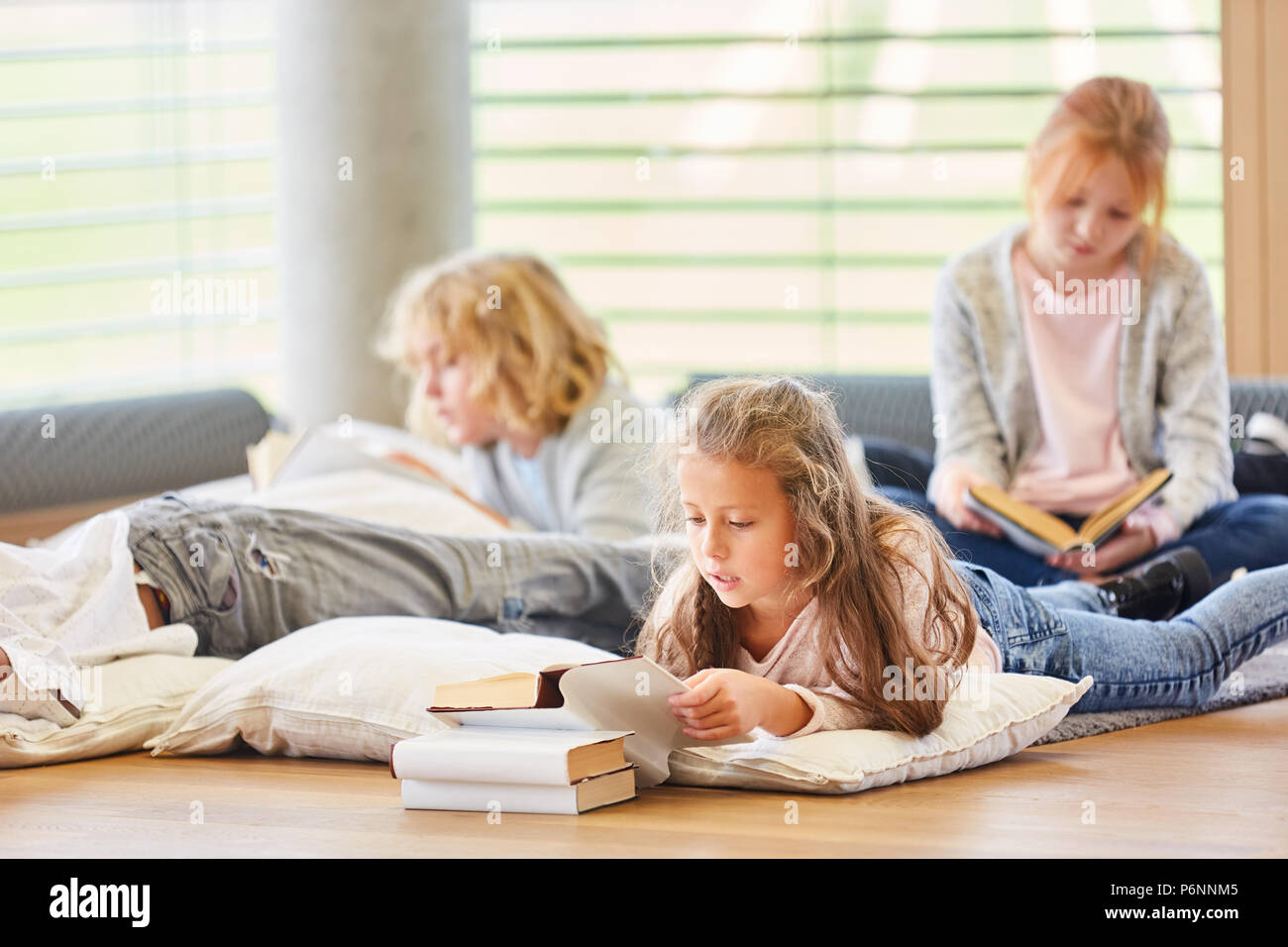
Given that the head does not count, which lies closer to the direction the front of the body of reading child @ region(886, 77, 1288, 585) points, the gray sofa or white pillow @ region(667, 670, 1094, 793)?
the white pillow

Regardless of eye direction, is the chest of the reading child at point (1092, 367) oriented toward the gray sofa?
no

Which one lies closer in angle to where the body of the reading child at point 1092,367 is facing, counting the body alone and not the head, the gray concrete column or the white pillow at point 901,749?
the white pillow

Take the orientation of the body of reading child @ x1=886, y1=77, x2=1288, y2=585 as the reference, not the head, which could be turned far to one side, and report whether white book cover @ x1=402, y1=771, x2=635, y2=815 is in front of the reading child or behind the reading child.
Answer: in front

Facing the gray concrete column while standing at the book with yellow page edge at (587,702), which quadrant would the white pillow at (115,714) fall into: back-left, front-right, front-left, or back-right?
front-left

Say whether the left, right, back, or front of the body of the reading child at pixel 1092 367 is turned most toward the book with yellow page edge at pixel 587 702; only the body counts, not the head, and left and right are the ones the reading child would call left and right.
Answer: front

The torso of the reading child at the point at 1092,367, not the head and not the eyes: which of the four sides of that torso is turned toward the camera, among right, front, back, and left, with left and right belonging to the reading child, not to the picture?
front

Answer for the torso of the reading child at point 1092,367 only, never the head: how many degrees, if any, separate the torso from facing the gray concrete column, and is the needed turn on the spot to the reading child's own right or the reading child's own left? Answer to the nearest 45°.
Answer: approximately 135° to the reading child's own right

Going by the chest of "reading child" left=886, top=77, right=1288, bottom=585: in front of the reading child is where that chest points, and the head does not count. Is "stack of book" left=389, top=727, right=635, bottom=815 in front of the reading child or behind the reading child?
in front

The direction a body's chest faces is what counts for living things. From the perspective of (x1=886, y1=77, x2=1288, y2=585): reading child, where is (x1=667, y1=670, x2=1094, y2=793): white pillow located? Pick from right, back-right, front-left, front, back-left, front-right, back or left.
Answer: front

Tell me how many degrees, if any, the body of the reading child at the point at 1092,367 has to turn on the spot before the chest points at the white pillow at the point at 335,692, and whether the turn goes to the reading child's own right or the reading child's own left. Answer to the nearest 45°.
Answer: approximately 45° to the reading child's own right

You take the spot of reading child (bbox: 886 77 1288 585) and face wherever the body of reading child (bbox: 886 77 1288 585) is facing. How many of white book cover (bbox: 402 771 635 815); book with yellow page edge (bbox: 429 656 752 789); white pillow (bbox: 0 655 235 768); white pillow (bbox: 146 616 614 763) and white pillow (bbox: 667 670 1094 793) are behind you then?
0

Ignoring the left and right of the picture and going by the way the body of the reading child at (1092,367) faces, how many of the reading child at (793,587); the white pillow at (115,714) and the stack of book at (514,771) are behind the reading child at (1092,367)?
0

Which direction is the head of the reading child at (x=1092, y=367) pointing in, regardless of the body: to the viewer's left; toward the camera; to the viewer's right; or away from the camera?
toward the camera
